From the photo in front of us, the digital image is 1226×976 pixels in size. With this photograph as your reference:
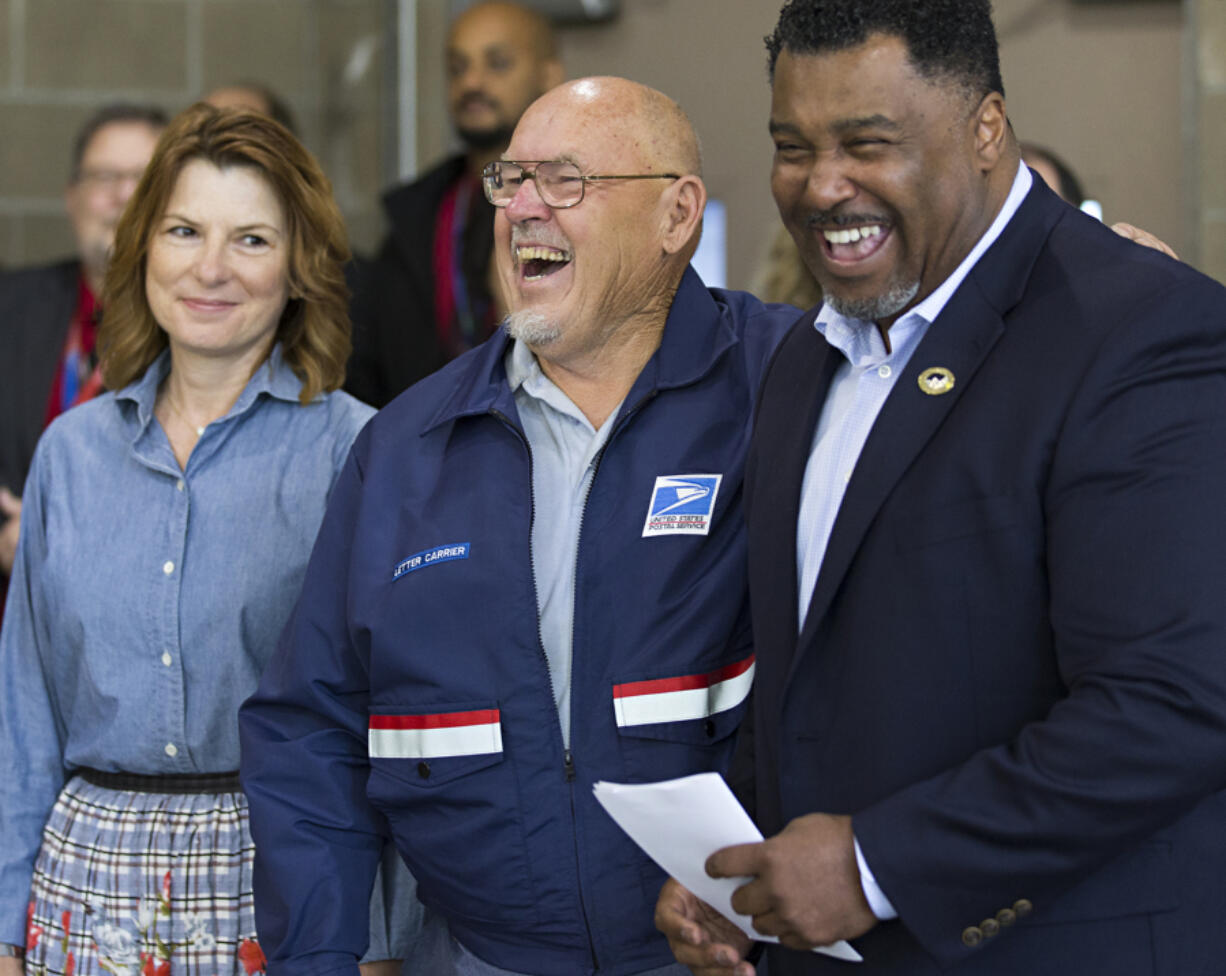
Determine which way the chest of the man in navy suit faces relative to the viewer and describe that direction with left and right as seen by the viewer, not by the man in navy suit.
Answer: facing the viewer and to the left of the viewer

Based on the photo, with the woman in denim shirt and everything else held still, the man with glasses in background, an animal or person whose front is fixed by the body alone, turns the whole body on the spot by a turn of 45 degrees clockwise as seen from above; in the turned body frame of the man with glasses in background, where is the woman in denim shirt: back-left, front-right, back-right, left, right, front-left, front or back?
front-left

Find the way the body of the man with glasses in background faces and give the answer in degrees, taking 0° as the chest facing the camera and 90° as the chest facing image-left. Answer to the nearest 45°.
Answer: approximately 0°

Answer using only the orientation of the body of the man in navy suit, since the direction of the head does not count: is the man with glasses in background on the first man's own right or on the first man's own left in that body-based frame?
on the first man's own right

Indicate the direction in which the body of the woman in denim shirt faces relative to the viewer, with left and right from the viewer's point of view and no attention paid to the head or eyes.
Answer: facing the viewer

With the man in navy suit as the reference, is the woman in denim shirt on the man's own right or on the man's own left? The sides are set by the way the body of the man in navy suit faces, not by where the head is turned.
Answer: on the man's own right

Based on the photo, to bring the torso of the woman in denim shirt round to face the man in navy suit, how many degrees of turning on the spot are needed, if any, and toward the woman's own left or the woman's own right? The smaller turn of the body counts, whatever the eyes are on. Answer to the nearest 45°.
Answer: approximately 45° to the woman's own left
